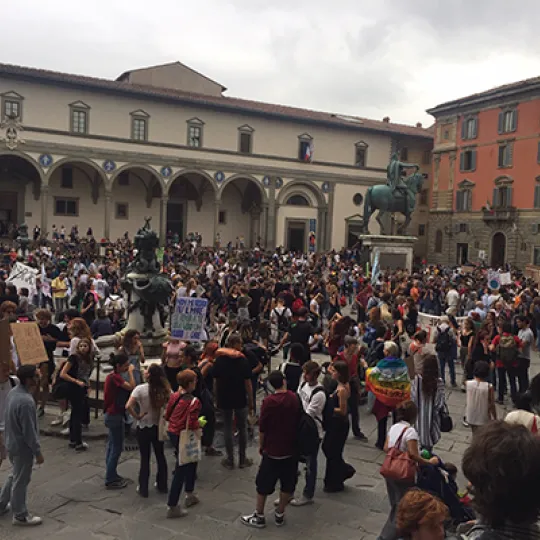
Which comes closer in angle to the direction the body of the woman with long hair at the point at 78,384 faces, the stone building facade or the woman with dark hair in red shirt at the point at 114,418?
the woman with dark hair in red shirt

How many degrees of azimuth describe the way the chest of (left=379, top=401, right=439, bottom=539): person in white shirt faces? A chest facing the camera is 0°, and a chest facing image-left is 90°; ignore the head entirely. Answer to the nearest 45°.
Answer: approximately 225°

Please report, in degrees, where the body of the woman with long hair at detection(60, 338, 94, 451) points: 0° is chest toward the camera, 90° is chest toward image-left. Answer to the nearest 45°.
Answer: approximately 315°

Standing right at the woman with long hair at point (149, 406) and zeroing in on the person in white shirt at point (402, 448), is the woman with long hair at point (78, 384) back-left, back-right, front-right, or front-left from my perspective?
back-left

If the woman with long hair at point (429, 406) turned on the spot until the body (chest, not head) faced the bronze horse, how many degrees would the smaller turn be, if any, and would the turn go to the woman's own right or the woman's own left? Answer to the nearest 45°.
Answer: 0° — they already face it

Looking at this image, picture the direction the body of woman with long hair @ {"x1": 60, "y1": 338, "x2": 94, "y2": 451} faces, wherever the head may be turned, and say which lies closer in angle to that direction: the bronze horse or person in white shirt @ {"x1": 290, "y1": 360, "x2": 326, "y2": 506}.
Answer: the person in white shirt

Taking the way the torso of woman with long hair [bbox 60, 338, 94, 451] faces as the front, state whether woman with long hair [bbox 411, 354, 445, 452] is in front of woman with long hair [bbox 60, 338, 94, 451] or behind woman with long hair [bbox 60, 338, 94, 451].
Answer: in front

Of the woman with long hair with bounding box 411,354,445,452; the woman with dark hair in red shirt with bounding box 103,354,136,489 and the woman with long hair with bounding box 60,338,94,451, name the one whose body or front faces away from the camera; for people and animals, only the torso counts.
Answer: the woman with long hair with bounding box 411,354,445,452

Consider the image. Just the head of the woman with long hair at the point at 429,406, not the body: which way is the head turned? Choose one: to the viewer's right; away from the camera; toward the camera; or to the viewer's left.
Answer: away from the camera

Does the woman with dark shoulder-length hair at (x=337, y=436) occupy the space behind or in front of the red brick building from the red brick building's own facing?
in front

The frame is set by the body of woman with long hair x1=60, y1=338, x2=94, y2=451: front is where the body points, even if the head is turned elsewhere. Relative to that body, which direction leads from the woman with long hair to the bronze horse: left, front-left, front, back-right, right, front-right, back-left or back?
left
